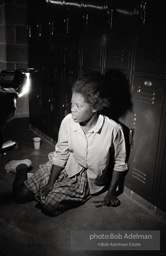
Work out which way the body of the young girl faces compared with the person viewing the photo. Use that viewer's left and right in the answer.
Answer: facing the viewer and to the left of the viewer

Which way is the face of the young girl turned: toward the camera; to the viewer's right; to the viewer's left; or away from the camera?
to the viewer's left
